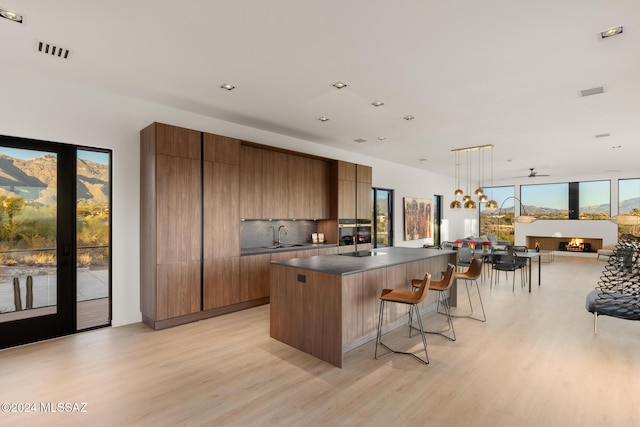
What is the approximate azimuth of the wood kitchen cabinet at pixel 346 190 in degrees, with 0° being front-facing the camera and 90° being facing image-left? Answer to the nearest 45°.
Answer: approximately 315°

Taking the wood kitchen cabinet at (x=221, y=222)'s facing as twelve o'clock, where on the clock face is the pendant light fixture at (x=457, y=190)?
The pendant light fixture is roughly at 10 o'clock from the wood kitchen cabinet.

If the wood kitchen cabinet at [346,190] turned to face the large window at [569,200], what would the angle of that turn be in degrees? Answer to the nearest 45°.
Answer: approximately 90° to its left

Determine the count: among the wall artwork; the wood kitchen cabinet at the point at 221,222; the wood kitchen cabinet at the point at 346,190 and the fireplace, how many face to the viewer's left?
0

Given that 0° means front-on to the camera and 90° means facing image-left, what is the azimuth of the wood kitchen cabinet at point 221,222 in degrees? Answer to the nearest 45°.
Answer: approximately 315°

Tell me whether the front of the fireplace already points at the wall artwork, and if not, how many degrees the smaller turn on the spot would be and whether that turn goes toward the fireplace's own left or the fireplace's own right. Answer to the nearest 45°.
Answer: approximately 45° to the fireplace's own right

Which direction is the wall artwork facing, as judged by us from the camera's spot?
facing the viewer and to the right of the viewer

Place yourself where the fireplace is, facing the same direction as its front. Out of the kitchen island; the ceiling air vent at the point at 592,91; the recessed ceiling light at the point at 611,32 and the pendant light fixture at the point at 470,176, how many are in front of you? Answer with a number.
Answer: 4

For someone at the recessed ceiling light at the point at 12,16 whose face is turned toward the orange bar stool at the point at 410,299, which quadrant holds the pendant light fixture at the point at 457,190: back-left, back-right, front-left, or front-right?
front-left

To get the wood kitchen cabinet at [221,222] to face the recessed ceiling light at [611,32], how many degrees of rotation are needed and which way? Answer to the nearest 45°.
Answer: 0° — it already faces it

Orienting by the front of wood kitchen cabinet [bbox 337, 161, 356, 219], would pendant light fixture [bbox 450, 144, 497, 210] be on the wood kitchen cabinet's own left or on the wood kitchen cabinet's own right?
on the wood kitchen cabinet's own left

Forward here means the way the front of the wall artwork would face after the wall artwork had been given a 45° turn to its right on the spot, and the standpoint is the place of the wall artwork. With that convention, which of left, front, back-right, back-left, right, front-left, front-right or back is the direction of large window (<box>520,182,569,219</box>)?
back-left

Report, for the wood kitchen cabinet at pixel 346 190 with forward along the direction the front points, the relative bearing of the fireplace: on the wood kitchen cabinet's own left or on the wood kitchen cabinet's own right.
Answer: on the wood kitchen cabinet's own left

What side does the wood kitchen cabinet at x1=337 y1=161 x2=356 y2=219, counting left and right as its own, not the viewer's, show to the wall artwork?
left

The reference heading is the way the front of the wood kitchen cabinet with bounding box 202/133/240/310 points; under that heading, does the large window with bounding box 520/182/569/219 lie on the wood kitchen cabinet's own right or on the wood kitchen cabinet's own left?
on the wood kitchen cabinet's own left

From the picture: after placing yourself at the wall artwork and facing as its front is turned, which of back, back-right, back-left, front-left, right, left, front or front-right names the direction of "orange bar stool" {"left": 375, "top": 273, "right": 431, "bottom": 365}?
front-right

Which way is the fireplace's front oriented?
toward the camera
